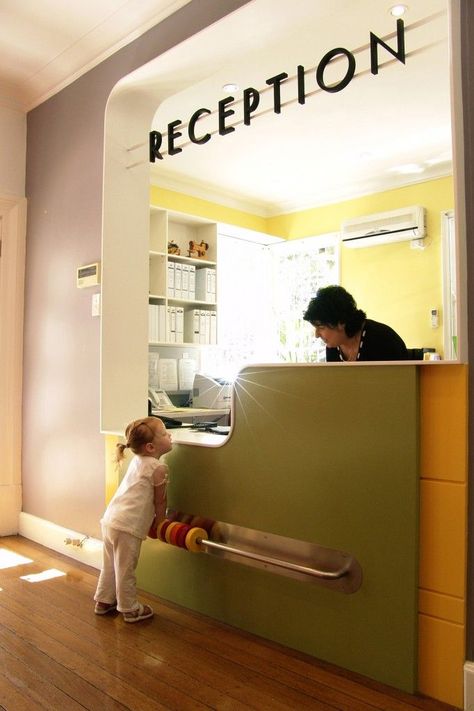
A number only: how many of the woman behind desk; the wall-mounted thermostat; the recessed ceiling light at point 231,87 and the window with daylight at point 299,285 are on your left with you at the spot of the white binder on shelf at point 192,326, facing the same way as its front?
1

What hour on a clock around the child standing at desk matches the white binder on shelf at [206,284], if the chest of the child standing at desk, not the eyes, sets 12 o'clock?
The white binder on shelf is roughly at 11 o'clock from the child standing at desk.

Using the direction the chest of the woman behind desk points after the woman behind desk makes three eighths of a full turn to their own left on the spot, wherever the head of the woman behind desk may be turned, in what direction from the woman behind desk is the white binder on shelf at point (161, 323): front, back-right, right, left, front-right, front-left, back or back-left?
back-left

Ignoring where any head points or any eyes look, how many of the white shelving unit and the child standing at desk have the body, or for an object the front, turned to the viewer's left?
0

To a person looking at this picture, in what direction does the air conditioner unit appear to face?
facing the viewer and to the left of the viewer

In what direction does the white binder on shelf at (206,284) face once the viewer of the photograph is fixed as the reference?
facing the viewer and to the right of the viewer

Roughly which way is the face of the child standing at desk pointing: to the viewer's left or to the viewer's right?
to the viewer's right

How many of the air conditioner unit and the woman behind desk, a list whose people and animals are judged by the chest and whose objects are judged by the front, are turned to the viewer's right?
0

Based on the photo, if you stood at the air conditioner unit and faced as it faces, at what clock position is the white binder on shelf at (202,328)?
The white binder on shelf is roughly at 1 o'clock from the air conditioner unit.

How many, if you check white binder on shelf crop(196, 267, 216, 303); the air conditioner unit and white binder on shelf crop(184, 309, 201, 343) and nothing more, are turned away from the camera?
0

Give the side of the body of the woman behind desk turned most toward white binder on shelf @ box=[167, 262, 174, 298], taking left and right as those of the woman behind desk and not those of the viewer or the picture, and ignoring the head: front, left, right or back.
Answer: right

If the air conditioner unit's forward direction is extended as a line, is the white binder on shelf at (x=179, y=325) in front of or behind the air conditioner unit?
in front

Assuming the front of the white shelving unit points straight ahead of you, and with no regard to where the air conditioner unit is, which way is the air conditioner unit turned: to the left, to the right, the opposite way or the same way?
to the right

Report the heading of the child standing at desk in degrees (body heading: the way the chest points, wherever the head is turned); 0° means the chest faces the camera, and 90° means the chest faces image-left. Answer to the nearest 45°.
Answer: approximately 225°

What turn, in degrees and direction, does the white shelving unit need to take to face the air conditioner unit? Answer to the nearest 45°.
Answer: approximately 45° to its left
